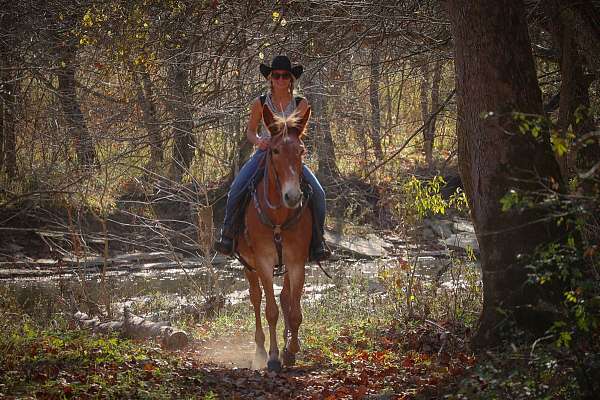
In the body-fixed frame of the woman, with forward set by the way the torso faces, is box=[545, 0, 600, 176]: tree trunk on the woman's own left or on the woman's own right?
on the woman's own left

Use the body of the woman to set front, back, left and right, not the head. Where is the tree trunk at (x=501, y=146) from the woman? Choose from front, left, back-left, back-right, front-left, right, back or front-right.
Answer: front-left

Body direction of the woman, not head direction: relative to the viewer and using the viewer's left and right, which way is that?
facing the viewer

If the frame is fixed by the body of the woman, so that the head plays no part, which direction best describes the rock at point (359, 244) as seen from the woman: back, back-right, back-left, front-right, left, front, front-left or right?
back

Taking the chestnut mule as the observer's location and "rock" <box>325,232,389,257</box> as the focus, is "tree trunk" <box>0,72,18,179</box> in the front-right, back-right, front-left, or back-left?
front-left

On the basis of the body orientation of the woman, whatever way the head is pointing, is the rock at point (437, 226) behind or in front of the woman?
behind

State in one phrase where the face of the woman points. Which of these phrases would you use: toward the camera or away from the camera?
toward the camera

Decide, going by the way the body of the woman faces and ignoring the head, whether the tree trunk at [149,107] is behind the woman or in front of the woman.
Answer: behind

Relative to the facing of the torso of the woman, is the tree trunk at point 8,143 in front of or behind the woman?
behind

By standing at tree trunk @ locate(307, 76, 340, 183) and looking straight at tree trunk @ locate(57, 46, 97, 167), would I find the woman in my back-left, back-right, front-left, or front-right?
front-left

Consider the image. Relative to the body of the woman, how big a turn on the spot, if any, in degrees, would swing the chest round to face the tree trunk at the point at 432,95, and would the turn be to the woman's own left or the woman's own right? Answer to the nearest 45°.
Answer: approximately 135° to the woman's own left
